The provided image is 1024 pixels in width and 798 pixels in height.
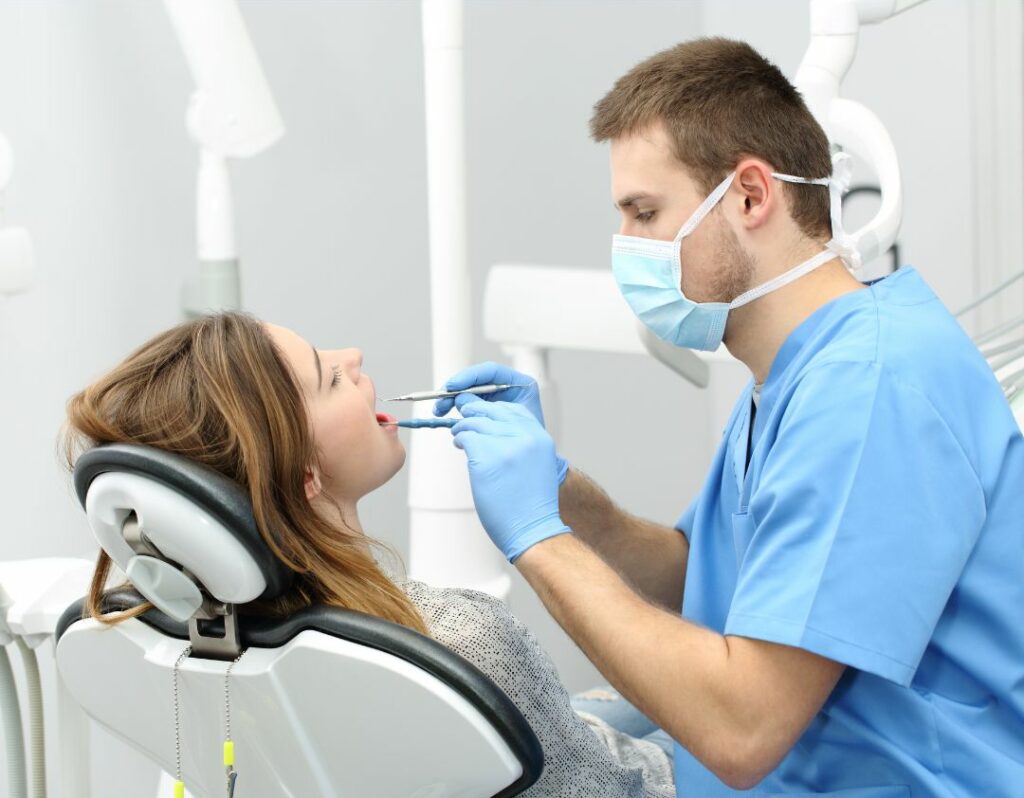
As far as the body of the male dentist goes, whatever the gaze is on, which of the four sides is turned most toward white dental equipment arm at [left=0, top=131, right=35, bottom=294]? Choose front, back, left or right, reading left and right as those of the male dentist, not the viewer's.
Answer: front

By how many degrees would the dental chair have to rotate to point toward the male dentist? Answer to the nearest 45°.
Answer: approximately 45° to its right

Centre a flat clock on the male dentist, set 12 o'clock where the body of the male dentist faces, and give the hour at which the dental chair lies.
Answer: The dental chair is roughly at 11 o'clock from the male dentist.

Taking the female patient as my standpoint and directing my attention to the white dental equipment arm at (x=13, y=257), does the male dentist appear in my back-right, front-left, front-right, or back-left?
back-right

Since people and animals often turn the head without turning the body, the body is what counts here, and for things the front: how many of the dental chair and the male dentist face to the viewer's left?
1

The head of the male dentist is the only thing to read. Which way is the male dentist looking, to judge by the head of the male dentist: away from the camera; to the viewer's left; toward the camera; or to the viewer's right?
to the viewer's left

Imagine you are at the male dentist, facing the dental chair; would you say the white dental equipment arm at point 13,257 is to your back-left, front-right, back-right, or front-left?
front-right

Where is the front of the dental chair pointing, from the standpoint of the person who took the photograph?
facing away from the viewer and to the right of the viewer

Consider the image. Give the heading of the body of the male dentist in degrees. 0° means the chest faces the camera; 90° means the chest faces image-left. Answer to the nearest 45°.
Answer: approximately 90°
